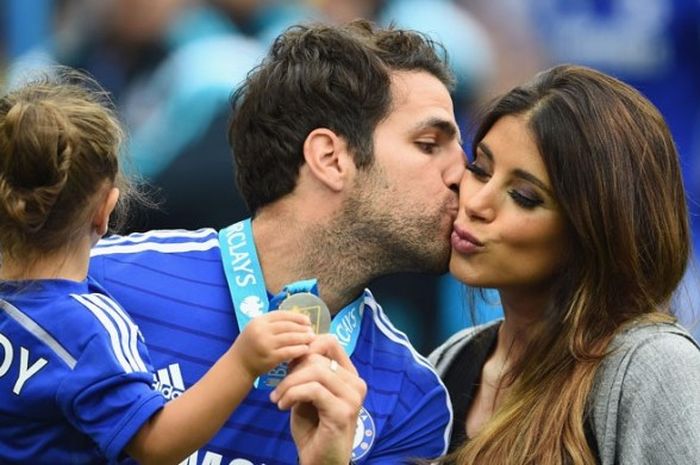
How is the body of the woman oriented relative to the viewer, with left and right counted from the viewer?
facing the viewer and to the left of the viewer

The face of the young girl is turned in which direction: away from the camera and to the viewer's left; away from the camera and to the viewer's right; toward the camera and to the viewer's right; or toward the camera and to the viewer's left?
away from the camera and to the viewer's right

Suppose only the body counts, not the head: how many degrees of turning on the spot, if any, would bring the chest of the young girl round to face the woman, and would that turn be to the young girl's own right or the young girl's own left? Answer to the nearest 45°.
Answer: approximately 45° to the young girl's own right

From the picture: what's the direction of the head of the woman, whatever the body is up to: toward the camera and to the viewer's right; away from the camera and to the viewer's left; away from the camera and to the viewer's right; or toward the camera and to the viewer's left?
toward the camera and to the viewer's left

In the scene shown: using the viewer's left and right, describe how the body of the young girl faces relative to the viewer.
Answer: facing away from the viewer and to the right of the viewer

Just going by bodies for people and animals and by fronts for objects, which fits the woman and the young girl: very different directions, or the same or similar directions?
very different directions

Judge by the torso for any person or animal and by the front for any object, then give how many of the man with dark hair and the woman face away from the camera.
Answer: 0

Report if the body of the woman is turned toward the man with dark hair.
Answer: no

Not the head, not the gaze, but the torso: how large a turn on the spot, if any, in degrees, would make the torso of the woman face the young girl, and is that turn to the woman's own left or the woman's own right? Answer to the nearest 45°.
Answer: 0° — they already face them

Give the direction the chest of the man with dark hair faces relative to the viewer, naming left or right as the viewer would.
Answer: facing the viewer and to the right of the viewer
